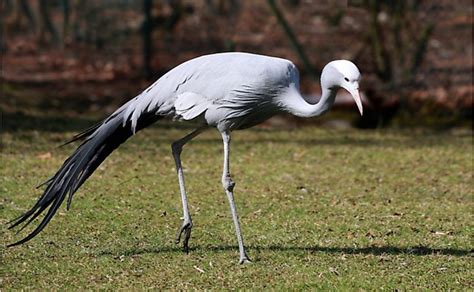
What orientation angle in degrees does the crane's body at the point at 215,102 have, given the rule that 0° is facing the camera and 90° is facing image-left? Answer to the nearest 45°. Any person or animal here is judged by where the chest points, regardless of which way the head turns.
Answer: approximately 270°
